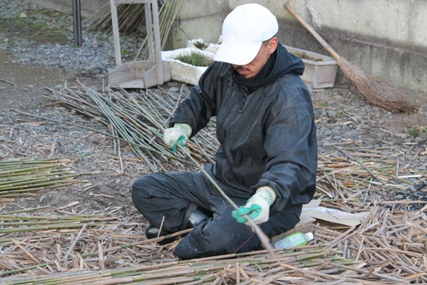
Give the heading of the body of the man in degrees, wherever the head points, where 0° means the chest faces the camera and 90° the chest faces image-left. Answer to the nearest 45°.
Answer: approximately 45°

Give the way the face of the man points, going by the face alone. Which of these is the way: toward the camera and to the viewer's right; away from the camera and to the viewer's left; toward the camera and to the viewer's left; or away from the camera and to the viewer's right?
toward the camera and to the viewer's left

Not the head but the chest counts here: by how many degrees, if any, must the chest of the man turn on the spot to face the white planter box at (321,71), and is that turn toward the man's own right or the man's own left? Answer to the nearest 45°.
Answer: approximately 135° to the man's own right

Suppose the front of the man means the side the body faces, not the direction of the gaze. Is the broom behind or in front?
behind

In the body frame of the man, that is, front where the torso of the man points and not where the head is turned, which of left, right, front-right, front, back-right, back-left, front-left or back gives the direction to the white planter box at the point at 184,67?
back-right
